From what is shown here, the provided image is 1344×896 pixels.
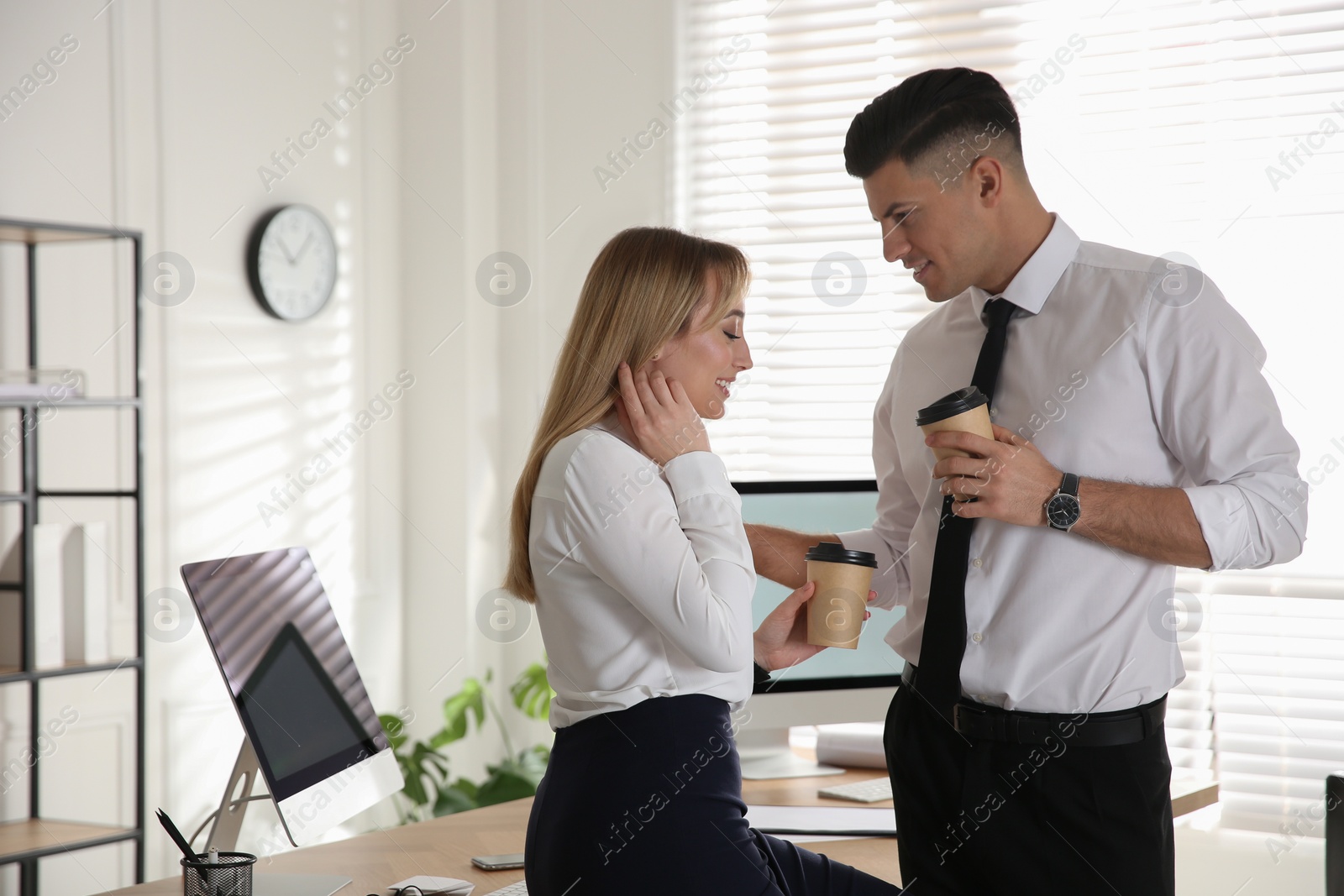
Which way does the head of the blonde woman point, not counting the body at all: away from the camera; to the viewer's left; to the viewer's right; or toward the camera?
to the viewer's right

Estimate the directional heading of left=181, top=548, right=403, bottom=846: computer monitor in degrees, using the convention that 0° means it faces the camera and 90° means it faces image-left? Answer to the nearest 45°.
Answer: approximately 315°

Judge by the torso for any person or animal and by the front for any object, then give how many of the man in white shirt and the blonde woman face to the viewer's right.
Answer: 1

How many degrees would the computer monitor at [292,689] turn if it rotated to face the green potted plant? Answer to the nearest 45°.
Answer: approximately 135° to its left

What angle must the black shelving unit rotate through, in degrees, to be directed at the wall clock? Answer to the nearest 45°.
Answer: approximately 90° to its left

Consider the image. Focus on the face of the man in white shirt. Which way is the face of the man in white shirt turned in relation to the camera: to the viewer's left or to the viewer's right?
to the viewer's left

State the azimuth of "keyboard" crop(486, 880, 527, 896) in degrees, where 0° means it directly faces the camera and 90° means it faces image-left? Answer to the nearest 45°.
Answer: approximately 315°
